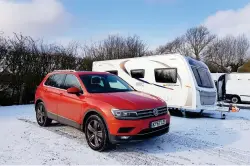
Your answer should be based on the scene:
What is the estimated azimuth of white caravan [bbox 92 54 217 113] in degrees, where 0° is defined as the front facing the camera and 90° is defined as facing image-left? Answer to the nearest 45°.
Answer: approximately 315°

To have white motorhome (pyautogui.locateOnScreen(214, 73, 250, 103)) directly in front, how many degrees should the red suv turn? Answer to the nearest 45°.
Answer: approximately 90° to its left

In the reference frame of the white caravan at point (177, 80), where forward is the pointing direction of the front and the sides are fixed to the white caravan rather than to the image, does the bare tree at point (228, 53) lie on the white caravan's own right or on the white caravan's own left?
on the white caravan's own left

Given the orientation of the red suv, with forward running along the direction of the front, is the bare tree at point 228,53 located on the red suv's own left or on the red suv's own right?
on the red suv's own left

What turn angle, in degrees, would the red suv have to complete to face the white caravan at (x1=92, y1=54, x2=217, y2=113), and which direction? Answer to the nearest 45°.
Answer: approximately 90° to its left

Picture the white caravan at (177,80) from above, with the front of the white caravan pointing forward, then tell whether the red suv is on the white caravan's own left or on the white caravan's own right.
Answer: on the white caravan's own right
